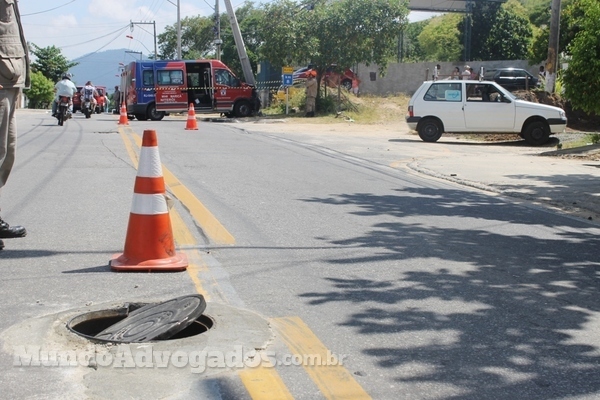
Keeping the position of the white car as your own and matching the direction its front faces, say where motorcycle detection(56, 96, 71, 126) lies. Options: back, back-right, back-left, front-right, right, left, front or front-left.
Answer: back

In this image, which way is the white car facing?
to the viewer's right

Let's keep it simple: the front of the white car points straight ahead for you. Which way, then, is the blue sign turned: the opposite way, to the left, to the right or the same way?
to the right

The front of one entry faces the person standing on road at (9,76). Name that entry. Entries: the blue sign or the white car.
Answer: the blue sign

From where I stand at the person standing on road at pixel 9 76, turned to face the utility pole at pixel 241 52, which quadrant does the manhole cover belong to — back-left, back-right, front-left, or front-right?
back-right

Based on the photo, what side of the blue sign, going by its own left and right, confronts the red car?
back

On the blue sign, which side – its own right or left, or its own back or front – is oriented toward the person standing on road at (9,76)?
front
